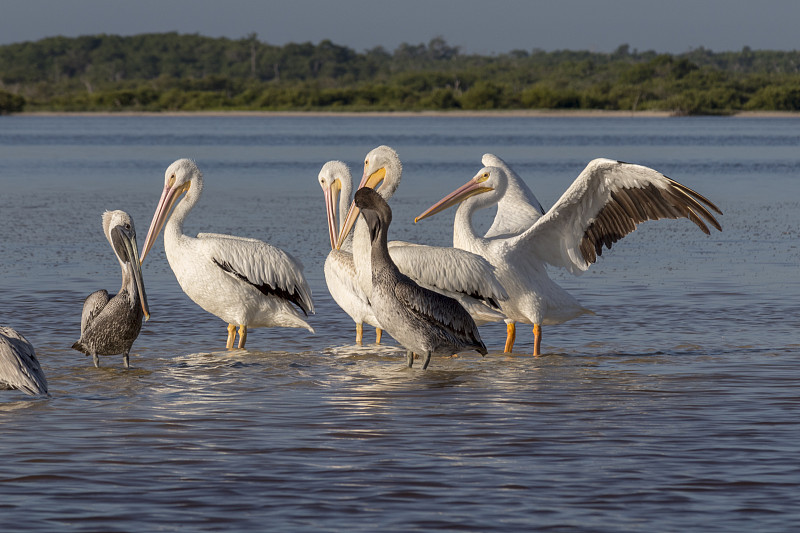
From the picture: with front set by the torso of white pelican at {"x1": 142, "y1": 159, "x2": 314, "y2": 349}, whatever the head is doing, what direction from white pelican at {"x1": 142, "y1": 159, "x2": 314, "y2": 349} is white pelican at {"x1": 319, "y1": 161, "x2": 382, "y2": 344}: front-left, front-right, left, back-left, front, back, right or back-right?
back

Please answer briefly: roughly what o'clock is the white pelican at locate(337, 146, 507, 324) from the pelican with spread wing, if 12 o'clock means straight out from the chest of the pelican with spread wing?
The white pelican is roughly at 11 o'clock from the pelican with spread wing.

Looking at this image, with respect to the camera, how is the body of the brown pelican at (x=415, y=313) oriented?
to the viewer's left

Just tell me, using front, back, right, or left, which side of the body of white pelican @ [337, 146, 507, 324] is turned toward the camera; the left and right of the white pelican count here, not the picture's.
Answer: left

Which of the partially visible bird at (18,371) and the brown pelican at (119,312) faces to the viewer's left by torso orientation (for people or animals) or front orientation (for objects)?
the partially visible bird

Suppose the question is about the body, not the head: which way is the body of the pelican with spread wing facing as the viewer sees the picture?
to the viewer's left

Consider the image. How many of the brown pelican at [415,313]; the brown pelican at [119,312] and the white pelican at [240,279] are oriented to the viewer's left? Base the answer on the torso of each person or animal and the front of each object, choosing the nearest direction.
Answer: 2

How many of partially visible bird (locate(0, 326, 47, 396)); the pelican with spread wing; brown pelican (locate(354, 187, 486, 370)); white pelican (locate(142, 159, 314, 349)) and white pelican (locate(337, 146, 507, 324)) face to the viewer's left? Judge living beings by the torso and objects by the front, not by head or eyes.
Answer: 5

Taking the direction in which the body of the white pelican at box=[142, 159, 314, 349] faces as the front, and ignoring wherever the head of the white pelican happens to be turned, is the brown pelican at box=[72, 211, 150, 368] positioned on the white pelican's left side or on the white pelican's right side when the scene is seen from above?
on the white pelican's left side

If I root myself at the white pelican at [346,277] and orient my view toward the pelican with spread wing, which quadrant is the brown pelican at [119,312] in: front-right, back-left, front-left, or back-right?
back-right

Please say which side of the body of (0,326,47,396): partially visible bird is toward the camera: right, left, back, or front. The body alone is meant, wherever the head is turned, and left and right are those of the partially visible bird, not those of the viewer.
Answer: left

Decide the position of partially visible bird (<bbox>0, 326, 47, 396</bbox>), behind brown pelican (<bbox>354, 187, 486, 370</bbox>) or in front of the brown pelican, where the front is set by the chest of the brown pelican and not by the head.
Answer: in front

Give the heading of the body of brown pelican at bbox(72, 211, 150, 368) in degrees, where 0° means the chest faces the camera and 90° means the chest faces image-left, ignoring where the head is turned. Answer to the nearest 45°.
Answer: approximately 315°

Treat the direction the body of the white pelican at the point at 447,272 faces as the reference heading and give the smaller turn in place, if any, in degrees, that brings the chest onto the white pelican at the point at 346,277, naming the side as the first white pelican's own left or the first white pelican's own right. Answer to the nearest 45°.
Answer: approximately 45° to the first white pelican's own right

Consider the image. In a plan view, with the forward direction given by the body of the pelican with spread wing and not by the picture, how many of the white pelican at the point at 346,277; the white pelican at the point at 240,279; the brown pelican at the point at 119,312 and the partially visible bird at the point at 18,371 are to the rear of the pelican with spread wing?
0

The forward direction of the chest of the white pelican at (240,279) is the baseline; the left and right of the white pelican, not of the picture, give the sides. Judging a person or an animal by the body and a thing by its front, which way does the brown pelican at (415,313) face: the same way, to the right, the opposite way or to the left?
the same way

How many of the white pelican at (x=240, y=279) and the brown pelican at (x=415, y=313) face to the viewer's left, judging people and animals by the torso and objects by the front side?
2

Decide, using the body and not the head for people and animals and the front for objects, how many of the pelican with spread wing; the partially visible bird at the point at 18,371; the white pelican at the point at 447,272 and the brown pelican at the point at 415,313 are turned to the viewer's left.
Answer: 4

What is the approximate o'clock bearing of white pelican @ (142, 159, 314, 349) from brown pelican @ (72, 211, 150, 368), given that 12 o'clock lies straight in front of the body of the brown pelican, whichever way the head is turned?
The white pelican is roughly at 9 o'clock from the brown pelican.
